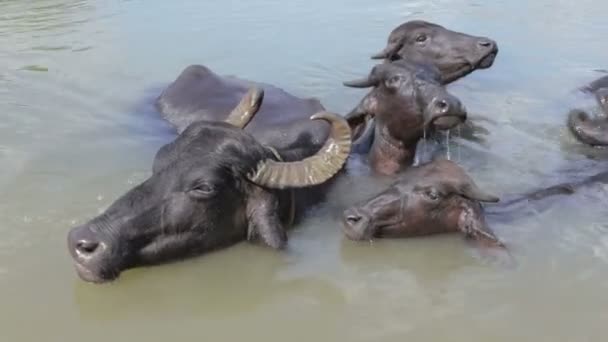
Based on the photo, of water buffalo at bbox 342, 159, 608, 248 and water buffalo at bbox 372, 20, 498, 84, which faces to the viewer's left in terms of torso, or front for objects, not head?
water buffalo at bbox 342, 159, 608, 248

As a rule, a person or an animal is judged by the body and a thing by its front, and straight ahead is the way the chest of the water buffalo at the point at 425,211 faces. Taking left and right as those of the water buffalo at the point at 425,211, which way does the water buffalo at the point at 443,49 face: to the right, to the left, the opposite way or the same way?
the opposite way

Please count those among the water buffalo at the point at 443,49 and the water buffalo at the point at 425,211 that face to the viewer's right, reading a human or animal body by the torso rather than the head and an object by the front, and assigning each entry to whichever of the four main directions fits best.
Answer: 1

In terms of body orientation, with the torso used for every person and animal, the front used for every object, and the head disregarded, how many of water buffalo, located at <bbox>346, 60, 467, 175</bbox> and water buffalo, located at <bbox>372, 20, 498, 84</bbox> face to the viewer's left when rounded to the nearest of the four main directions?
0

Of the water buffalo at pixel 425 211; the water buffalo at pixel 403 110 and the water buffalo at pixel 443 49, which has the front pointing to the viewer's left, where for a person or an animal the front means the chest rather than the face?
the water buffalo at pixel 425 211

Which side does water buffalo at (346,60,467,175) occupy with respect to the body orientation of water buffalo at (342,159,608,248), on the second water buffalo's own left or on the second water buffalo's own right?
on the second water buffalo's own right

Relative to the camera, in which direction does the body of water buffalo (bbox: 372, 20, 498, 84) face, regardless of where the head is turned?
to the viewer's right

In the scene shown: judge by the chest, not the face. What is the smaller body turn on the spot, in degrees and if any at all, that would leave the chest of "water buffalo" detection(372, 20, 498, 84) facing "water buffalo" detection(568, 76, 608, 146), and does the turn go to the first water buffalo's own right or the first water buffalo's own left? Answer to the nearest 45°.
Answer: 0° — it already faces it

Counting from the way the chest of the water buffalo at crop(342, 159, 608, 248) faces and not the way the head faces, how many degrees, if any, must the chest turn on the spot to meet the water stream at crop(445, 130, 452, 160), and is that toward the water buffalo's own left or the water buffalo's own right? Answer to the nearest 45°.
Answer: approximately 90° to the water buffalo's own right

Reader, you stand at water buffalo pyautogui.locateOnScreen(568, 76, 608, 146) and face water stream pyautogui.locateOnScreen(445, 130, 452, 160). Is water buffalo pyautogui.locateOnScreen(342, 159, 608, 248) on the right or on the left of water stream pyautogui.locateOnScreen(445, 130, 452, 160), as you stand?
left

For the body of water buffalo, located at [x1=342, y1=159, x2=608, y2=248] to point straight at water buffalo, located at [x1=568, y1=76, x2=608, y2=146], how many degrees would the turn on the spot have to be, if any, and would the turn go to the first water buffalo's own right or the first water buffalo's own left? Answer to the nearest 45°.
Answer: approximately 135° to the first water buffalo's own right

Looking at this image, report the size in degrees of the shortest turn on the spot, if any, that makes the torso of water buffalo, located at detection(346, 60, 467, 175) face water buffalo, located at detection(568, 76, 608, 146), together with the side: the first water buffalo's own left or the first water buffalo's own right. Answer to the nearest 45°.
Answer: approximately 90° to the first water buffalo's own left

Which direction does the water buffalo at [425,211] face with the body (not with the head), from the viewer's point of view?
to the viewer's left
